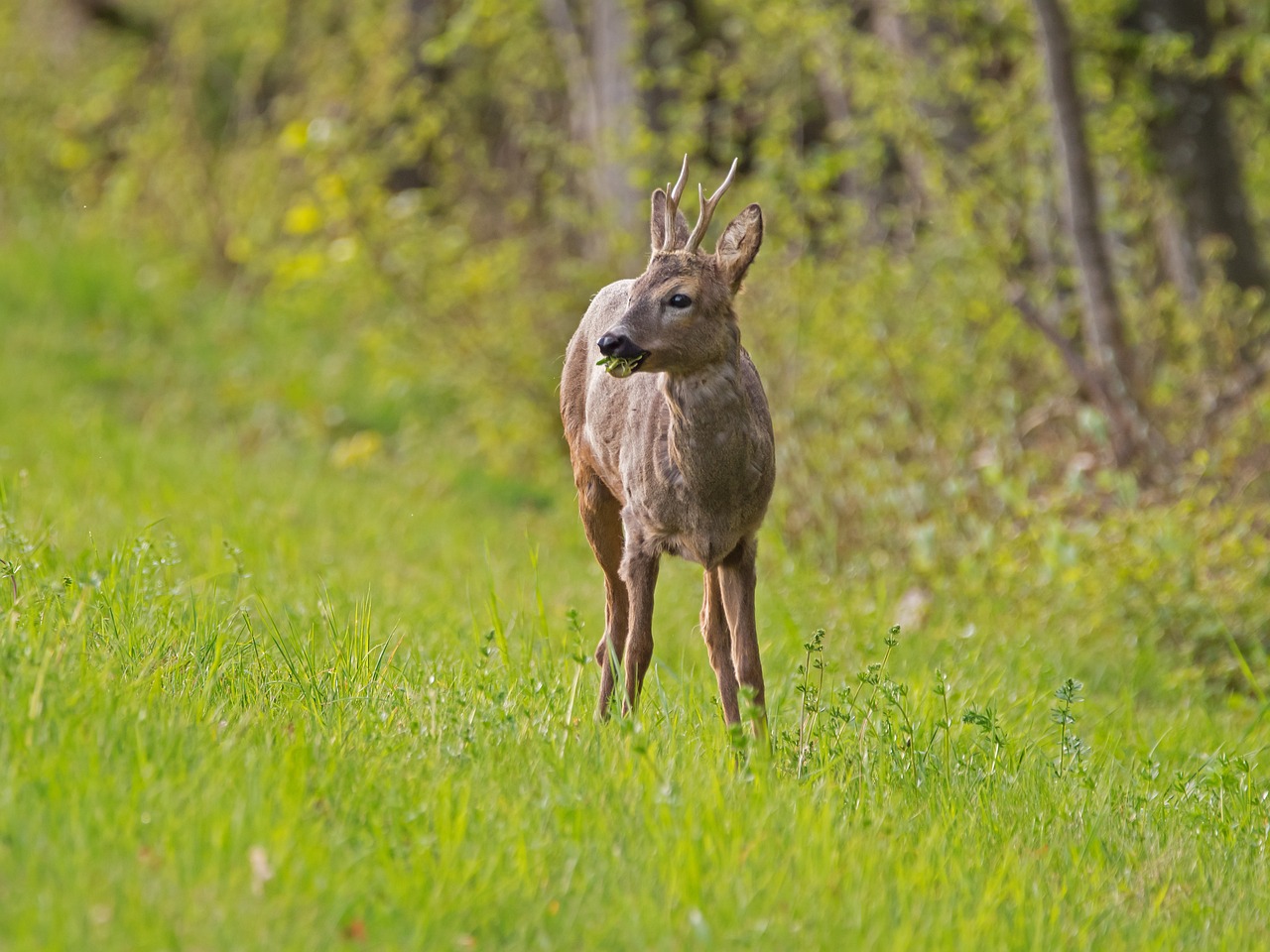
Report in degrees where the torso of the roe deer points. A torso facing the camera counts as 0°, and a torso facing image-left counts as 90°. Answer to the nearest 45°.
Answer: approximately 0°

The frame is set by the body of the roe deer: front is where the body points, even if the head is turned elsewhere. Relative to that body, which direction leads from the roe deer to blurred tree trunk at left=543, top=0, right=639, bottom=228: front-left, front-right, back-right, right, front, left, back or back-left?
back

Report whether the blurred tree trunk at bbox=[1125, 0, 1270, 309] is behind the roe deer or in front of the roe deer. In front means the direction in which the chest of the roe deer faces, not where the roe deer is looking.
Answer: behind

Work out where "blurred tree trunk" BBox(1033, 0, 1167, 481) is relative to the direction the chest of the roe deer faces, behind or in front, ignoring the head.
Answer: behind
